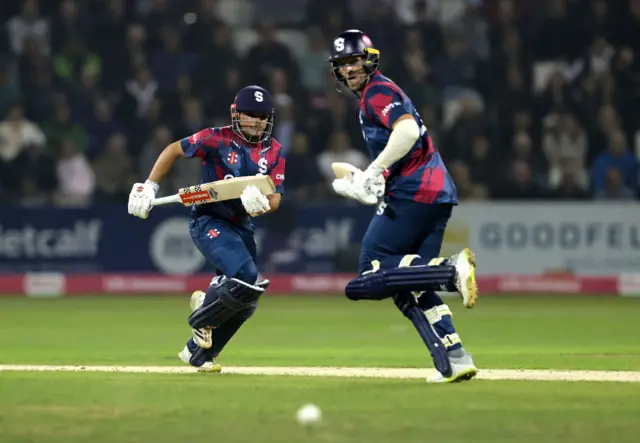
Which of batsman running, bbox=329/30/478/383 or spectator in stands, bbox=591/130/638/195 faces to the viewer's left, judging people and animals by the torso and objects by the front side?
the batsman running

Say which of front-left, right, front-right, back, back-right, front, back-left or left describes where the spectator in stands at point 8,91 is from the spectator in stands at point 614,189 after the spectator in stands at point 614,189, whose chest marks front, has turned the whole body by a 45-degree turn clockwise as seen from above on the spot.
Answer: front-right

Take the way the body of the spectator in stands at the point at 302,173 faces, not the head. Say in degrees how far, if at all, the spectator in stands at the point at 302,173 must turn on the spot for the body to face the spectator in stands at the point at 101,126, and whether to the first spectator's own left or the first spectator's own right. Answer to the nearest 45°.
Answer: approximately 90° to the first spectator's own right

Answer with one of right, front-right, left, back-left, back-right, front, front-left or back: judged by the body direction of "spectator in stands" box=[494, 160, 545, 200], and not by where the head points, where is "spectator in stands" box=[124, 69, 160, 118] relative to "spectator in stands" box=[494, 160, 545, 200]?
right

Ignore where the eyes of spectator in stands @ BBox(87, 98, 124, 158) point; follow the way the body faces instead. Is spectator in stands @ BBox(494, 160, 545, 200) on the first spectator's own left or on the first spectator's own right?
on the first spectator's own left

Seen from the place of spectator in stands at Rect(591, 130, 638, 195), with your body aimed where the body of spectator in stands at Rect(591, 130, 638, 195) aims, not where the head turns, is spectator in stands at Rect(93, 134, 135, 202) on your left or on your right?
on your right

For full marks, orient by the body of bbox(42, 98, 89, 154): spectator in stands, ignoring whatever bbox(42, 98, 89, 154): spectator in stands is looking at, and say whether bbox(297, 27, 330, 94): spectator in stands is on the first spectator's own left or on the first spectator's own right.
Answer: on the first spectator's own left

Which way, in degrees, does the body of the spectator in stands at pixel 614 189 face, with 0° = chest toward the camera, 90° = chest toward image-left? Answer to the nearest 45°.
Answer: approximately 0°

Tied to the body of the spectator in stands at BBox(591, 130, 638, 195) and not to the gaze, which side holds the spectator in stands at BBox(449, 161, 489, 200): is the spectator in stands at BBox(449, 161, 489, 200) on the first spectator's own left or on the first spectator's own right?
on the first spectator's own right

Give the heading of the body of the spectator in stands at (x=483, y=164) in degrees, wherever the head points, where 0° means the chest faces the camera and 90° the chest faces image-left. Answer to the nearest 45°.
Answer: approximately 0°

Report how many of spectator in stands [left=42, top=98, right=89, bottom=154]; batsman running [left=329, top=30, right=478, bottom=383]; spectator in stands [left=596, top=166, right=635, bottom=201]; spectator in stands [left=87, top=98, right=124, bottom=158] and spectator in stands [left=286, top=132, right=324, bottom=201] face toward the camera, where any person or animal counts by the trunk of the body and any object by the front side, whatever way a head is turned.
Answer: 4
